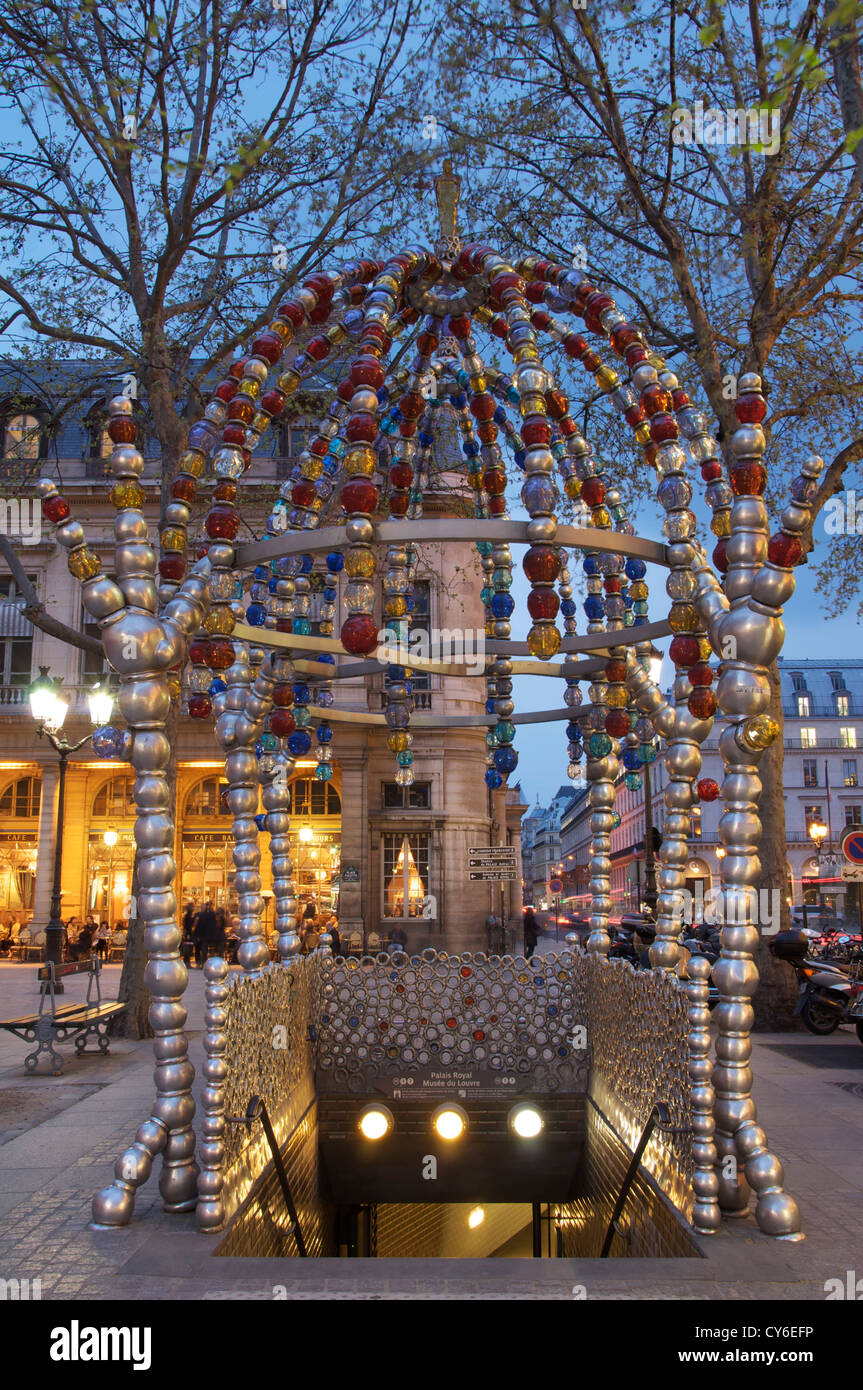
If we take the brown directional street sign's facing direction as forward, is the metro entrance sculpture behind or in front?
in front

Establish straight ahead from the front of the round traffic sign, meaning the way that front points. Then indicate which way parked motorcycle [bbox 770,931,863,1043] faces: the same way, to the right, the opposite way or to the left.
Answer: to the left

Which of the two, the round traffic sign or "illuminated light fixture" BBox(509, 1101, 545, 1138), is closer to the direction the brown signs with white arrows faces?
the illuminated light fixture

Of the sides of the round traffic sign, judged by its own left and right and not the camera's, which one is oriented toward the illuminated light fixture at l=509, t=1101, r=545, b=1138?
front

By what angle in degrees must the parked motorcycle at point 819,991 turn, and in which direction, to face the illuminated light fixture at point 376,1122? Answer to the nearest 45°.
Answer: approximately 135° to its right

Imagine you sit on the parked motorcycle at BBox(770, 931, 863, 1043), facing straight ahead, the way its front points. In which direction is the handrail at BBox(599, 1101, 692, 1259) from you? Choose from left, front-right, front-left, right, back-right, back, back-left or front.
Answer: right

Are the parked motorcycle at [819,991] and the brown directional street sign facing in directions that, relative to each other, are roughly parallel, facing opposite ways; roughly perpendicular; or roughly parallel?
roughly perpendicular

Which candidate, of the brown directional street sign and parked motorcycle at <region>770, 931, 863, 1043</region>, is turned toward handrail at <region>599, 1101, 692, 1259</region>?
the brown directional street sign

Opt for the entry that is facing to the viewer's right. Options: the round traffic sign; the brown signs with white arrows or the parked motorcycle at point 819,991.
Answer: the parked motorcycle

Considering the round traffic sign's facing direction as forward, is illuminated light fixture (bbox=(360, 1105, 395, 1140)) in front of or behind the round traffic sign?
in front

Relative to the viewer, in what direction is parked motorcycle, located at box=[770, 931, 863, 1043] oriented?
to the viewer's right

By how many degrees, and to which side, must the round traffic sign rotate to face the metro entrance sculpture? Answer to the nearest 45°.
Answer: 0° — it already faces it

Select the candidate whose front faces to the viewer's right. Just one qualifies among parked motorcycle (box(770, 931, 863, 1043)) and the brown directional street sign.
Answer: the parked motorcycle

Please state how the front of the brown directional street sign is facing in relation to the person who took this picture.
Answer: facing the viewer

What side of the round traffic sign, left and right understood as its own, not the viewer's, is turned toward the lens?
front
